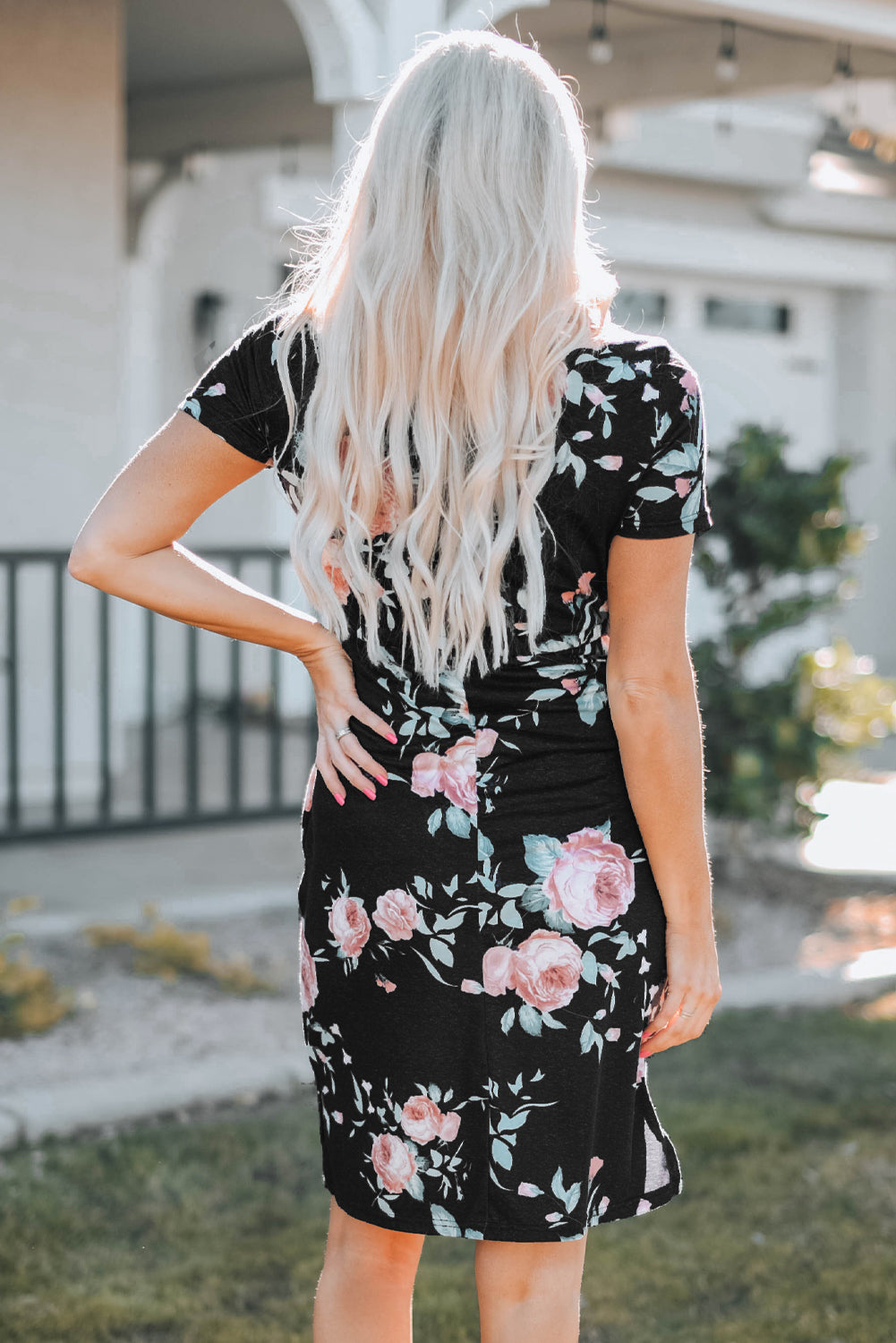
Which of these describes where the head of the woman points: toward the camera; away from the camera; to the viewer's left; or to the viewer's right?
away from the camera

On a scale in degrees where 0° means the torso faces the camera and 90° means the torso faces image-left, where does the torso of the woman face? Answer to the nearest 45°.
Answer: approximately 180°

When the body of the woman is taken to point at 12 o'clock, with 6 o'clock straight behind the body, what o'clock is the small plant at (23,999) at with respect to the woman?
The small plant is roughly at 11 o'clock from the woman.

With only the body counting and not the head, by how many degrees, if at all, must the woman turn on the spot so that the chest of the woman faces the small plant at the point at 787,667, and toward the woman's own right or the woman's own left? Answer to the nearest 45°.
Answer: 0° — they already face it
